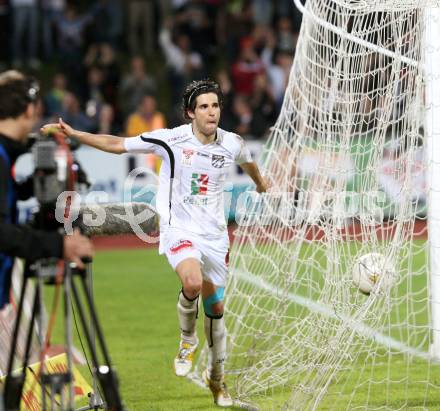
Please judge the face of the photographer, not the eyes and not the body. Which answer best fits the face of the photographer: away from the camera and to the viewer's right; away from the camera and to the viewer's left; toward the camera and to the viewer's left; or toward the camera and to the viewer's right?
away from the camera and to the viewer's right

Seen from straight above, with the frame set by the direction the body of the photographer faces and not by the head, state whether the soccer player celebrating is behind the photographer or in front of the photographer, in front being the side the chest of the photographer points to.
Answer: in front

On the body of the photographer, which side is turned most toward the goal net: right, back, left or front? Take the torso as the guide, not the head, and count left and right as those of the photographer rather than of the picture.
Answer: front

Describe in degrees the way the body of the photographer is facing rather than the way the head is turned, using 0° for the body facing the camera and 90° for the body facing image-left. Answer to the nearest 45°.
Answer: approximately 225°

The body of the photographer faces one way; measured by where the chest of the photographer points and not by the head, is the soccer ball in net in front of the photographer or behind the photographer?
in front
